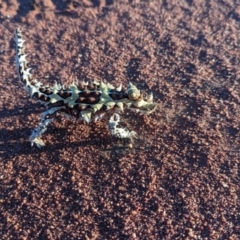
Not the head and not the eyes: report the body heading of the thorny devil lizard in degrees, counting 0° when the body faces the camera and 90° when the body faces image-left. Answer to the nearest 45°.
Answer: approximately 270°
